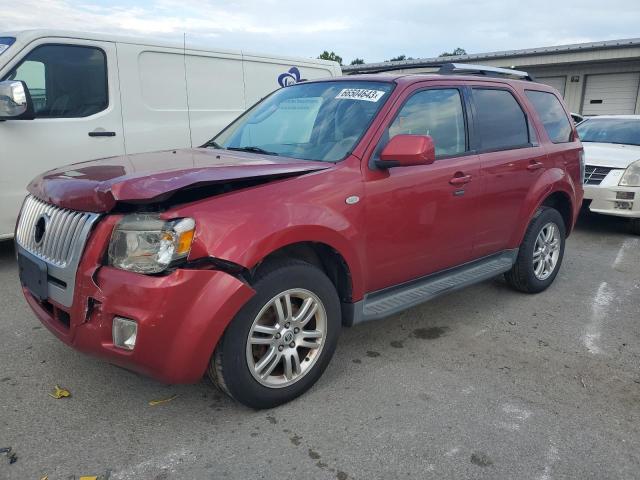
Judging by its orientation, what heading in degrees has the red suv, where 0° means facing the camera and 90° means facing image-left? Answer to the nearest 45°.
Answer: approximately 45°

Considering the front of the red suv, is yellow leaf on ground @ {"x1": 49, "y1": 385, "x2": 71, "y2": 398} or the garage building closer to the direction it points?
the yellow leaf on ground

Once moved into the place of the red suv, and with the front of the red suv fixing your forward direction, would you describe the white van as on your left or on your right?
on your right

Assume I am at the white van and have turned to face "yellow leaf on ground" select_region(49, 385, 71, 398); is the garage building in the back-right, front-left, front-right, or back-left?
back-left

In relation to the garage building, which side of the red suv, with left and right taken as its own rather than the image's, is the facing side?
back
